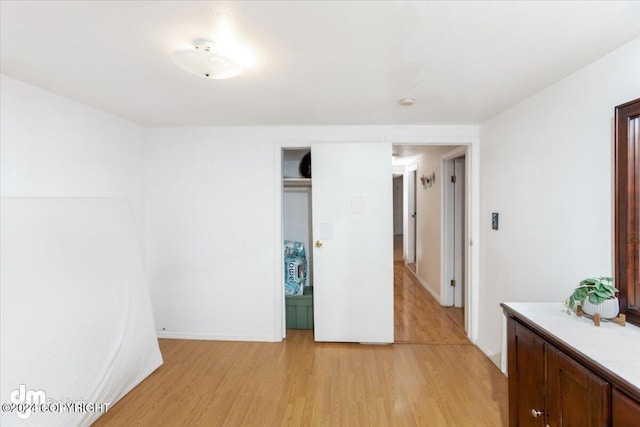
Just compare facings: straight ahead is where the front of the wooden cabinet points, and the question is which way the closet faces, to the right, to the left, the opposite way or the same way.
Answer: to the left

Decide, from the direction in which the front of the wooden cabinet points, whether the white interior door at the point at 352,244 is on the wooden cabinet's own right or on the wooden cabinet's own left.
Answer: on the wooden cabinet's own right

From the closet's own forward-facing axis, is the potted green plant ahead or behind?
ahead

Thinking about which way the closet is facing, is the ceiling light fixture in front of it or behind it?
in front

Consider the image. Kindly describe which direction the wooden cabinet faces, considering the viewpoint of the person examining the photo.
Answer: facing the viewer and to the left of the viewer

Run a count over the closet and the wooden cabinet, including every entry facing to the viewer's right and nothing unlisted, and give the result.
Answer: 0

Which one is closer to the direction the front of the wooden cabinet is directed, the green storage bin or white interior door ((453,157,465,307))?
the green storage bin

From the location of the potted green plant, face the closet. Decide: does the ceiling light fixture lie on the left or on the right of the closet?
left

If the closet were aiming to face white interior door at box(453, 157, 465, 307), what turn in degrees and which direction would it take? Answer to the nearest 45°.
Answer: approximately 90° to its left

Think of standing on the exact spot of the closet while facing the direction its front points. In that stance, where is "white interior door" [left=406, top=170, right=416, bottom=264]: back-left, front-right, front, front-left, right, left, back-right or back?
back-left

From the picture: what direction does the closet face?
toward the camera
